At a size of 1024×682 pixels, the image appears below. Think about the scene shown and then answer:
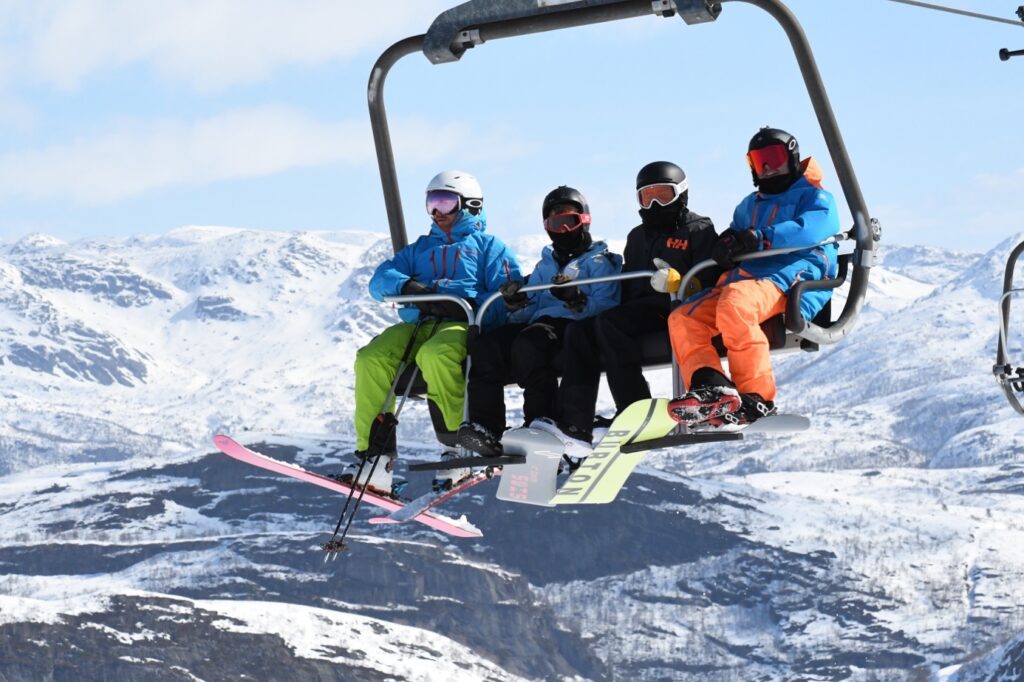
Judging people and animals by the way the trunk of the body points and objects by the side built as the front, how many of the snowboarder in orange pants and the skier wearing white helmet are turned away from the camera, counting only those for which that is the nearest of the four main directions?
0

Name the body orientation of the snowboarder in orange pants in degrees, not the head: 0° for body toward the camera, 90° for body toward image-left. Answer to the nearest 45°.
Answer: approximately 45°

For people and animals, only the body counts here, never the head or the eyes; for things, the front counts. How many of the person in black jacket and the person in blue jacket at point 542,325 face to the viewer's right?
0

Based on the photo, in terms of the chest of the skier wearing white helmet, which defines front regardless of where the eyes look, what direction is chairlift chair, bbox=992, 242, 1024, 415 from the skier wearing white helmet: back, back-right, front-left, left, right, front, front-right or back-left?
back-left

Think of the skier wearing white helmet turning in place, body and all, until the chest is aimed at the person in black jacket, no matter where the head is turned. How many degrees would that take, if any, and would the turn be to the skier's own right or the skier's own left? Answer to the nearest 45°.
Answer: approximately 90° to the skier's own left

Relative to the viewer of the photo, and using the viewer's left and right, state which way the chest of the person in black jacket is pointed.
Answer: facing the viewer and to the left of the viewer

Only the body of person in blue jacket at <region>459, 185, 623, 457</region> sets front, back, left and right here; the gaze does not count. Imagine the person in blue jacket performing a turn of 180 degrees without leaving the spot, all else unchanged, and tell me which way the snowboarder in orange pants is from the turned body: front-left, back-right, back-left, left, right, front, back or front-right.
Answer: right

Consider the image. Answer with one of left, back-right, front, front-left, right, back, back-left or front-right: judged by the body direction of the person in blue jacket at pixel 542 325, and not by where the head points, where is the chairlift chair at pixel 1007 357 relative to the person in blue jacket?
back-left

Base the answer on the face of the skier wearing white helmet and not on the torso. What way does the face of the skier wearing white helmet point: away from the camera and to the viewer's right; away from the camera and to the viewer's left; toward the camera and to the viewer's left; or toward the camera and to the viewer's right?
toward the camera and to the viewer's left

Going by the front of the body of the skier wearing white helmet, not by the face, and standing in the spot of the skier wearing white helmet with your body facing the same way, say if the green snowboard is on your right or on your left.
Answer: on your left

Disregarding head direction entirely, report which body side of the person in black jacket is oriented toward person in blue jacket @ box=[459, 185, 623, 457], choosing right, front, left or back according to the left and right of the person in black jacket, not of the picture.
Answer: right

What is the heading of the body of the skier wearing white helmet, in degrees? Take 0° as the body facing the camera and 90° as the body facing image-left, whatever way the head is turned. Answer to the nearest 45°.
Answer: approximately 45°
